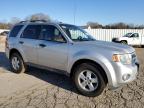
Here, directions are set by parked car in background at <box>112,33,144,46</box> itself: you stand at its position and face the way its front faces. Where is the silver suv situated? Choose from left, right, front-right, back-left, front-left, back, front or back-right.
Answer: left

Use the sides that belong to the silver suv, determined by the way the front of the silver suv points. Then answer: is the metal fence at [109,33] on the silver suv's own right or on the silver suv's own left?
on the silver suv's own left

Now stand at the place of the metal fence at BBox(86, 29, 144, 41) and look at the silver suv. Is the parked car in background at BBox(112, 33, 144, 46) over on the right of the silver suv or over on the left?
left

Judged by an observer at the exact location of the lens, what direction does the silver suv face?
facing the viewer and to the right of the viewer

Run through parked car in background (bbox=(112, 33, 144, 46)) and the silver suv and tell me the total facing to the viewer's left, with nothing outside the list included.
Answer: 1

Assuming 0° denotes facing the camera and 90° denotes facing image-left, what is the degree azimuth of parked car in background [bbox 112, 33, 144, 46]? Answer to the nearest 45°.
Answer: approximately 90°

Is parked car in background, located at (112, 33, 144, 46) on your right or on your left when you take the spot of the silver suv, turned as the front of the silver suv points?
on your left
